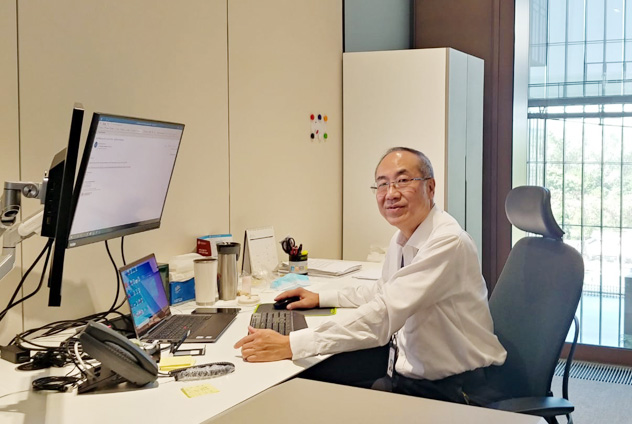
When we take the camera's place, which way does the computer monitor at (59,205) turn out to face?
facing to the right of the viewer

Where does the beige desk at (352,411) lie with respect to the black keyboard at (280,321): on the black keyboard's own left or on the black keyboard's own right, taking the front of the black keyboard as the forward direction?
on the black keyboard's own right

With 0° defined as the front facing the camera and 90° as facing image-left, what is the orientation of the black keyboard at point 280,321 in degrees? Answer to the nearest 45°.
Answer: approximately 270°

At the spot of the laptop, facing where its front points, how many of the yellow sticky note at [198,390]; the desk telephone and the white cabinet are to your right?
2

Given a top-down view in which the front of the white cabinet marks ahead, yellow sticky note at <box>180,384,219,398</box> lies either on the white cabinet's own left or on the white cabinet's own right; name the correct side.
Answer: on the white cabinet's own right

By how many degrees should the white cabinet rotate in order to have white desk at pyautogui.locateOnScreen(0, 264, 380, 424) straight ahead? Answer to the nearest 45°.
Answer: approximately 90° to its right

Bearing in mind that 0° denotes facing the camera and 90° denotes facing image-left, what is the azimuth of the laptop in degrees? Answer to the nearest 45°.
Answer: approximately 270°
